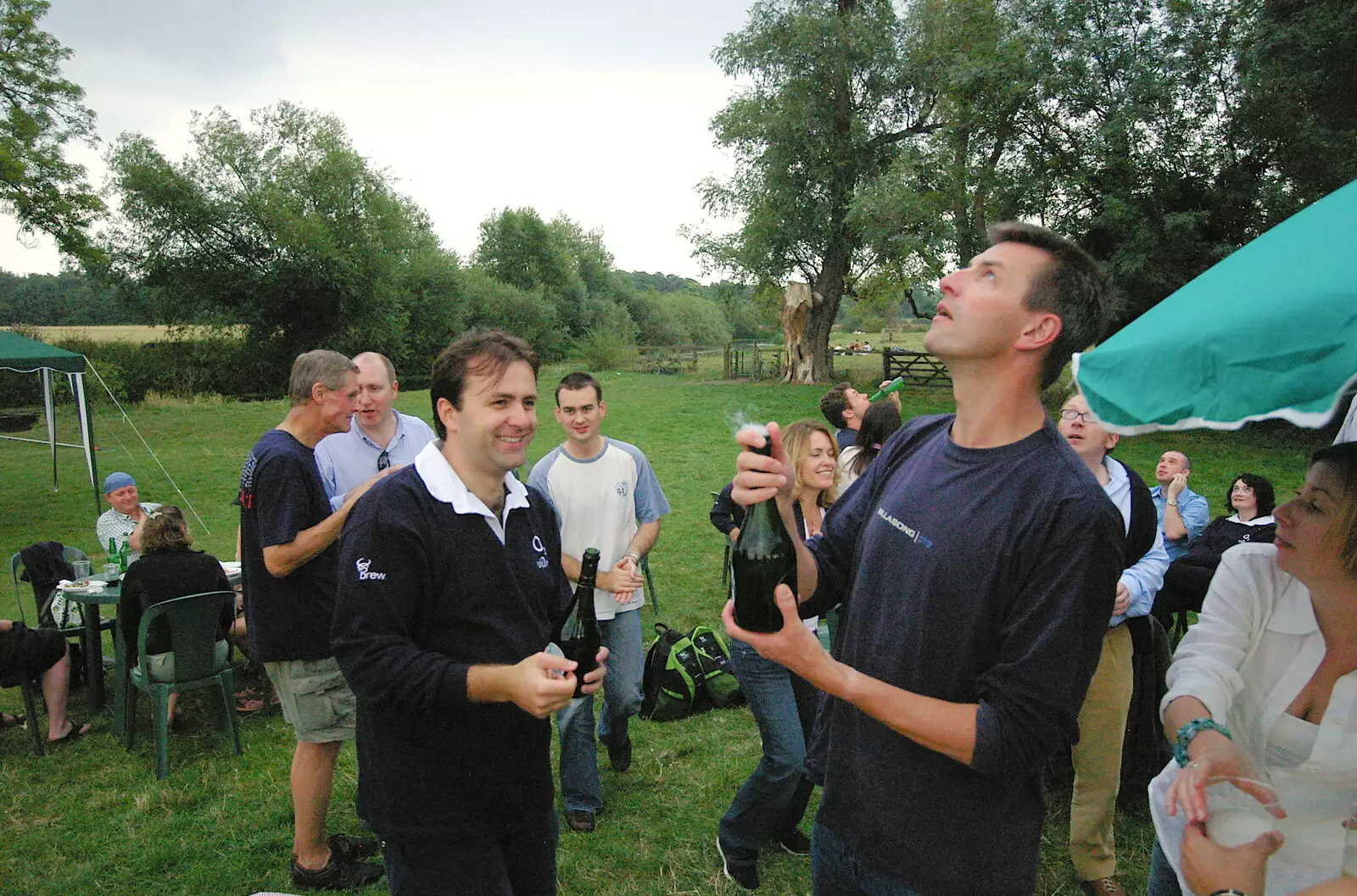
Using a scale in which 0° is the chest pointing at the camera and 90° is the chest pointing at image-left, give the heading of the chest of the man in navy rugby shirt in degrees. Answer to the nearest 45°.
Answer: approximately 315°

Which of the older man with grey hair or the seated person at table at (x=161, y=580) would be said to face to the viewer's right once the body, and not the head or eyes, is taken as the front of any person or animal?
the older man with grey hair

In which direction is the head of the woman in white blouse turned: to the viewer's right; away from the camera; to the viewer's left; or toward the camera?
to the viewer's left

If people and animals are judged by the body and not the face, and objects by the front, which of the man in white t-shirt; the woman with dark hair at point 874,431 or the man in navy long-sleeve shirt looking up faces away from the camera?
the woman with dark hair

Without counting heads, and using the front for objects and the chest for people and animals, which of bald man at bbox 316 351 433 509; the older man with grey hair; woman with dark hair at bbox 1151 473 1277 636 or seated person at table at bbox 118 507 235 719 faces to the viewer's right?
the older man with grey hair

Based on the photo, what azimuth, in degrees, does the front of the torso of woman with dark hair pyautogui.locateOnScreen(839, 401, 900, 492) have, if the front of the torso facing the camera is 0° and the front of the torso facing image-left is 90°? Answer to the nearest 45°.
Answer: approximately 180°

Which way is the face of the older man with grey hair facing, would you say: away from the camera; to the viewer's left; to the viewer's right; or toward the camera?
to the viewer's right

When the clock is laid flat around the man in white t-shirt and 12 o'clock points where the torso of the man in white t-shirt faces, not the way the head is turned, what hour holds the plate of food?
The plate of food is roughly at 4 o'clock from the man in white t-shirt.

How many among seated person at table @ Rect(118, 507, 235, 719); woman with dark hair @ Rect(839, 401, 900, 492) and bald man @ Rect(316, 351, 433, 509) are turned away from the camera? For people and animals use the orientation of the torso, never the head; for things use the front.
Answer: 2

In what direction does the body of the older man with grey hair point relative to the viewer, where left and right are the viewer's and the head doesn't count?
facing to the right of the viewer

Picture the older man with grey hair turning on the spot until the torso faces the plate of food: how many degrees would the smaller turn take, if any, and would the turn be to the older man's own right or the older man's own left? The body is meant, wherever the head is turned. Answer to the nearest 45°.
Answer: approximately 135° to the older man's own left

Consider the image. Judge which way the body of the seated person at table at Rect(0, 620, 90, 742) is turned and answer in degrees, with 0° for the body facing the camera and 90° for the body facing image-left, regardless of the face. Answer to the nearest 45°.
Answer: approximately 270°

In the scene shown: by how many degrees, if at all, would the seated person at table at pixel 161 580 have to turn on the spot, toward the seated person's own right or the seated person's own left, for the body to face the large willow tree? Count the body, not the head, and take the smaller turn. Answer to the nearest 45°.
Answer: approximately 45° to the seated person's own right

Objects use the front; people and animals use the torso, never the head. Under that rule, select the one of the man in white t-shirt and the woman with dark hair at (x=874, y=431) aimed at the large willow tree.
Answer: the woman with dark hair

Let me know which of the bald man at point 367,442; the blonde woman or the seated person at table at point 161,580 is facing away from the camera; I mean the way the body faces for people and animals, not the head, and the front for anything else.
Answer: the seated person at table
